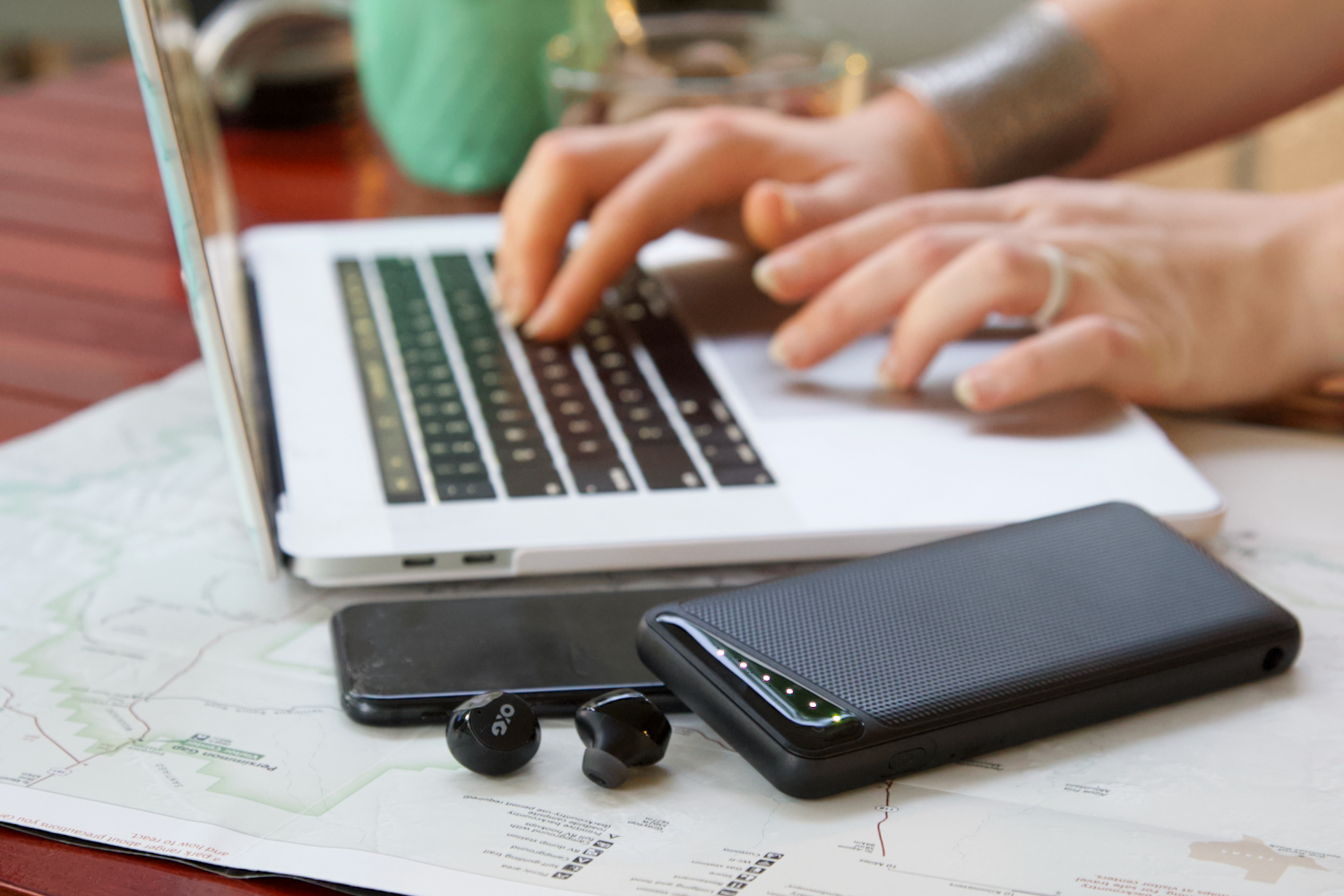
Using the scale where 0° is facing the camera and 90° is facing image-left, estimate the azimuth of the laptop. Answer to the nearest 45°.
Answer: approximately 270°
